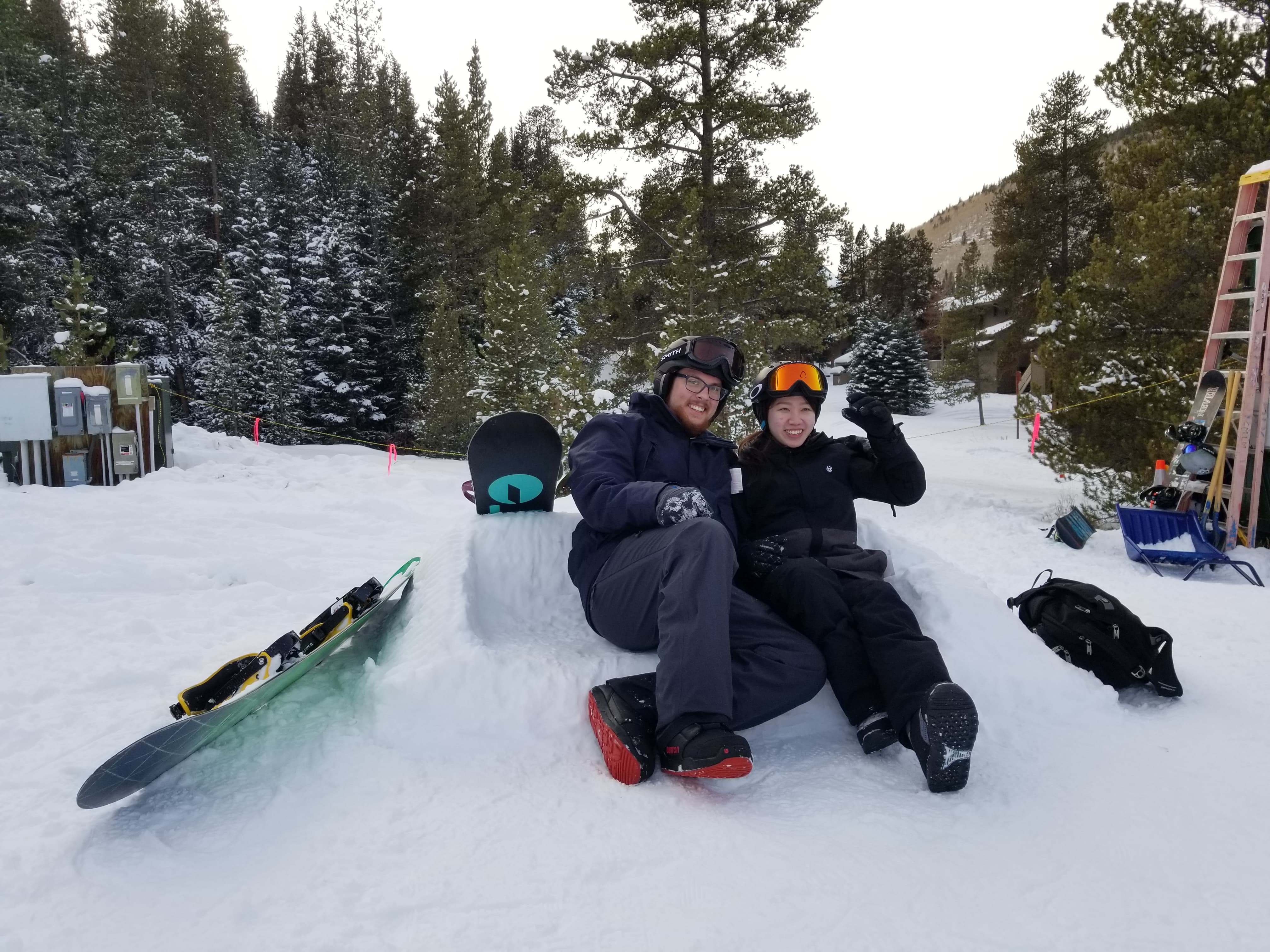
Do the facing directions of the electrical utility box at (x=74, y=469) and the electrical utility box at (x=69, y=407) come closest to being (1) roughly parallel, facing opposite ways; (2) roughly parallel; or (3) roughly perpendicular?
roughly parallel

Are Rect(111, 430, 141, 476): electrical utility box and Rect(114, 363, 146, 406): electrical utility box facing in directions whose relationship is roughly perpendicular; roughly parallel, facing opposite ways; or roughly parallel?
roughly parallel

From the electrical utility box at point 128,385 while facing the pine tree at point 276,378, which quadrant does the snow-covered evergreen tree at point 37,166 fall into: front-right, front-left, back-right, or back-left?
front-left

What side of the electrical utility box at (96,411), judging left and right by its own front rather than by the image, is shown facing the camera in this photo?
front

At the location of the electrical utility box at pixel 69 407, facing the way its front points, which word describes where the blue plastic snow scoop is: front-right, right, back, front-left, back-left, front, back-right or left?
front-left

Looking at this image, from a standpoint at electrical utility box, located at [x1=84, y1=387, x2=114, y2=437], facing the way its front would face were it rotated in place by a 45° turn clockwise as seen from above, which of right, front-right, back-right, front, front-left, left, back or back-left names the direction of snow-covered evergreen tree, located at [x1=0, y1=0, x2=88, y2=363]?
back-right

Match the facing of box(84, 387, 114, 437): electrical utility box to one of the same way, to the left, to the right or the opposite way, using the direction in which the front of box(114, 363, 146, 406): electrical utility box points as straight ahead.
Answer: the same way

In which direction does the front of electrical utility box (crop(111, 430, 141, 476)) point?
toward the camera

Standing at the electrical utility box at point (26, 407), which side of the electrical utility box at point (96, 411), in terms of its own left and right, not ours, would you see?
right

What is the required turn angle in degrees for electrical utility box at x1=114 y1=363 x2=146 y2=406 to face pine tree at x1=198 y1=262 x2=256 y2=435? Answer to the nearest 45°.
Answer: approximately 180°

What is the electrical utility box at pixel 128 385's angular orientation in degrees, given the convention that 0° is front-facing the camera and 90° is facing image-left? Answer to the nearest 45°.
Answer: approximately 0°

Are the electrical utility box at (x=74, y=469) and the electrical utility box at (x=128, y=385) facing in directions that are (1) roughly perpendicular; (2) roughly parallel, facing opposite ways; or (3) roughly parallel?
roughly parallel

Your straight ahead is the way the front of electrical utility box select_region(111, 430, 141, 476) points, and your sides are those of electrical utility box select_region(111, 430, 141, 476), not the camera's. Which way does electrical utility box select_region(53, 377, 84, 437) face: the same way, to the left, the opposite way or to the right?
the same way

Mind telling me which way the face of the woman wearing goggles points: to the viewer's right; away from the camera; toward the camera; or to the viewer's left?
toward the camera

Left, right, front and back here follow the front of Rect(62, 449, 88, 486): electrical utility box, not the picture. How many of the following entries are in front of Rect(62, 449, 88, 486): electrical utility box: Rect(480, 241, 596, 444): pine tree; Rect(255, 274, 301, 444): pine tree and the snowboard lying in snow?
1

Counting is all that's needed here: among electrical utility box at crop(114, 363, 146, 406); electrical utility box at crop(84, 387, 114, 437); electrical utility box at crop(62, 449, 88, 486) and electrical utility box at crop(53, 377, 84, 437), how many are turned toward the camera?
4
